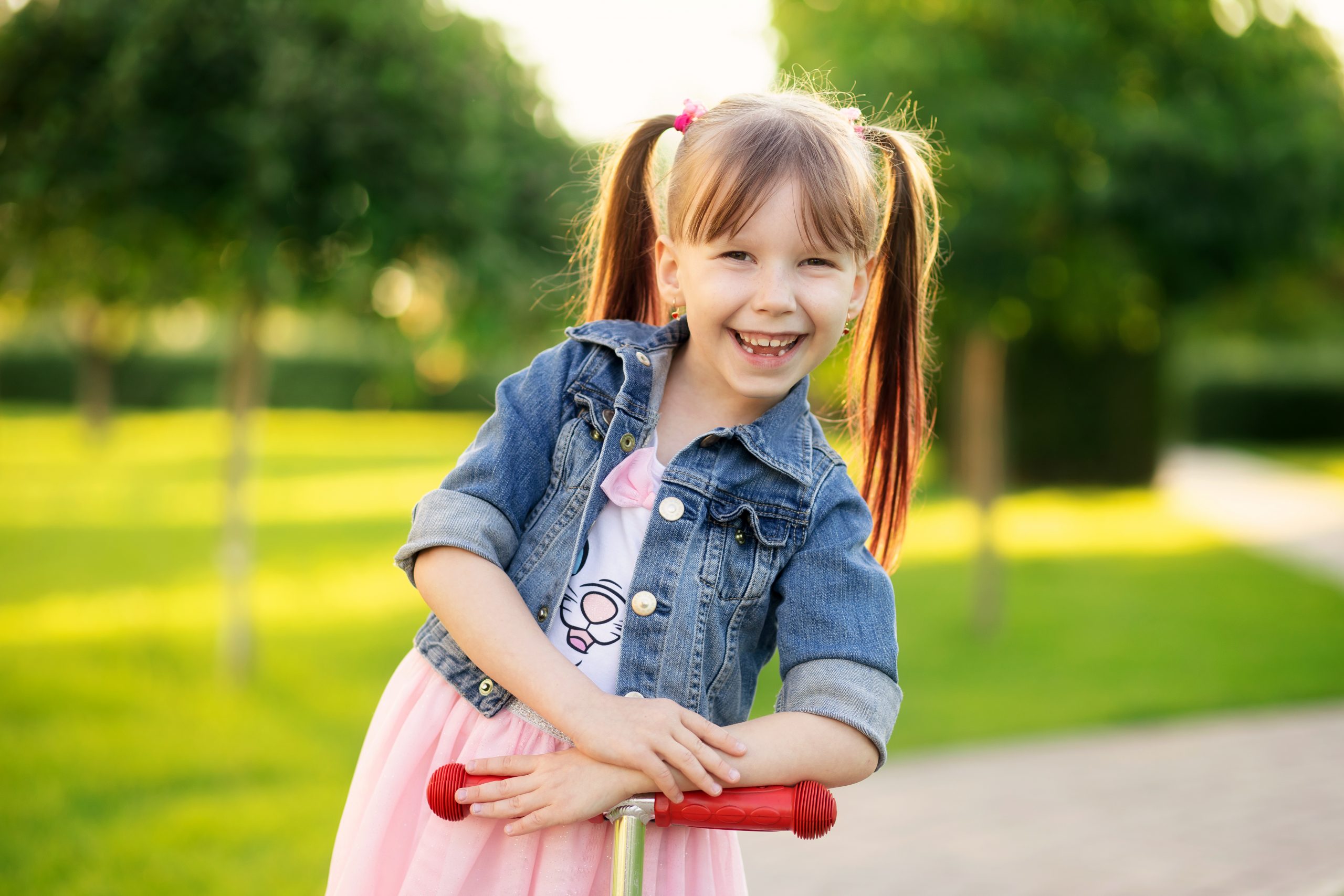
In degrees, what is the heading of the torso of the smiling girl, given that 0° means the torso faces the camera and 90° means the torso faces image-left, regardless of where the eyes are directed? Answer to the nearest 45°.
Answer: approximately 0°

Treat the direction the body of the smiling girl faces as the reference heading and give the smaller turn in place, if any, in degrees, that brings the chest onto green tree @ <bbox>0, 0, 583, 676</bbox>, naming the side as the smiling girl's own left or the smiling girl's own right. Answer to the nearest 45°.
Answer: approximately 135° to the smiling girl's own right

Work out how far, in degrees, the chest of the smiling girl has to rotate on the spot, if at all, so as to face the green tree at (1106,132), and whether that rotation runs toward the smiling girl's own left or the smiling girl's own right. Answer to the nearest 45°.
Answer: approximately 135° to the smiling girl's own left
